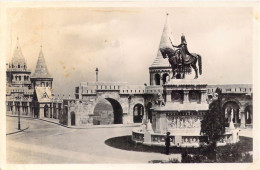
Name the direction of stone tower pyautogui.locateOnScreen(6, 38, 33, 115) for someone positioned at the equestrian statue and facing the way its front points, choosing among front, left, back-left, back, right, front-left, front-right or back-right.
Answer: front

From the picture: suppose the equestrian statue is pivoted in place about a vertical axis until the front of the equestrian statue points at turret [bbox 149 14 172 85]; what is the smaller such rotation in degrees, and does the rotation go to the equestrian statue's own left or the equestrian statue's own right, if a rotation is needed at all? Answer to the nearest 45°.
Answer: approximately 45° to the equestrian statue's own right

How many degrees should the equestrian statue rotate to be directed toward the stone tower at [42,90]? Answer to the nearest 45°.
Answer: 0° — it already faces it

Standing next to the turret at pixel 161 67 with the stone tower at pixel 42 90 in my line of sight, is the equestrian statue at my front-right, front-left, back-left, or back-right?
back-left

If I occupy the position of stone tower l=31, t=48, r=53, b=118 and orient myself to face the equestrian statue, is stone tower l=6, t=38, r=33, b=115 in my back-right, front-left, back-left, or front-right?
back-right

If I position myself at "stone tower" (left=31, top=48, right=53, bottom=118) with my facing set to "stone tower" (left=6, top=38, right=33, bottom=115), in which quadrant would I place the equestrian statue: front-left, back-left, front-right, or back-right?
back-left

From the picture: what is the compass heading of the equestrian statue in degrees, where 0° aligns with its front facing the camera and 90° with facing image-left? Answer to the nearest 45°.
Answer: approximately 90°
